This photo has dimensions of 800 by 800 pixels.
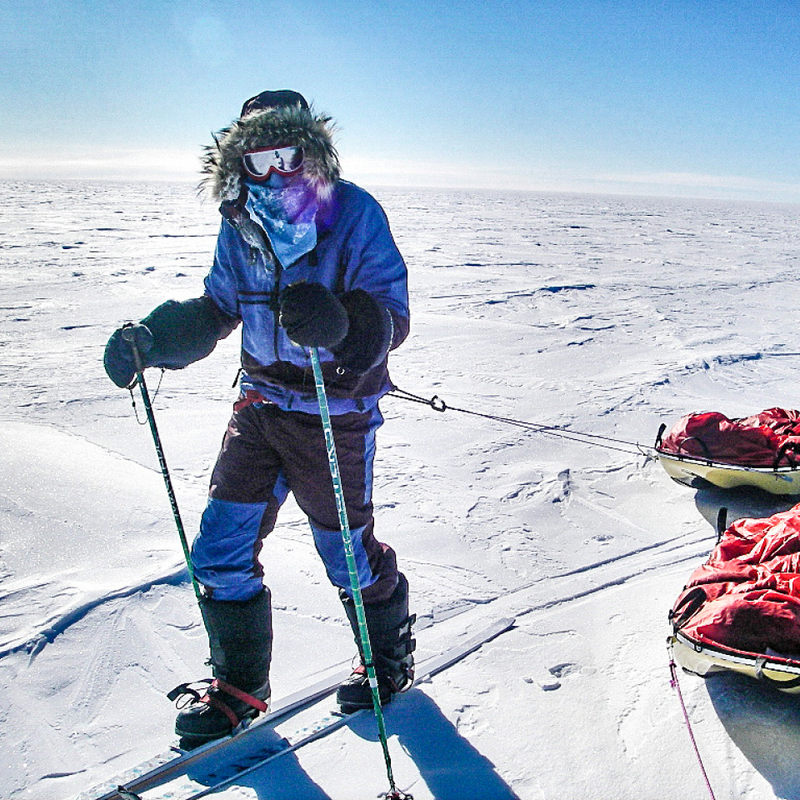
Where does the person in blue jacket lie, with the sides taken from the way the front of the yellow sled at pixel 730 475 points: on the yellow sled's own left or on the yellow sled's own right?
on the yellow sled's own left

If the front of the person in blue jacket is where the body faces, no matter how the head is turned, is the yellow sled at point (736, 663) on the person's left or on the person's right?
on the person's left

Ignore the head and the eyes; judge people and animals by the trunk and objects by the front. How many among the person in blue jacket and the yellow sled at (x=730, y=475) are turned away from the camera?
0

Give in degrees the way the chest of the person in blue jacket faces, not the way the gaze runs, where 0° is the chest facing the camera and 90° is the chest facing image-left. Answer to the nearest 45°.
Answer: approximately 45°

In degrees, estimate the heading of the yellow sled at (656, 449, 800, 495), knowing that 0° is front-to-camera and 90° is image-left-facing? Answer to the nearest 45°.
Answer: approximately 90°

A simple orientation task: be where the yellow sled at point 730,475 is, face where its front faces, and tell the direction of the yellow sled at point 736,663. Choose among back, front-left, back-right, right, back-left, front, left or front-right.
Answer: left

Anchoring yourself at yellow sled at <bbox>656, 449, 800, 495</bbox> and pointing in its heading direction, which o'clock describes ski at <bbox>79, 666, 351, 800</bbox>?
The ski is roughly at 10 o'clock from the yellow sled.

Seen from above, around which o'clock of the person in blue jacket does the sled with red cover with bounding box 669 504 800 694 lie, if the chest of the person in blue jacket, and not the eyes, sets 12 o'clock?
The sled with red cover is roughly at 8 o'clock from the person in blue jacket.

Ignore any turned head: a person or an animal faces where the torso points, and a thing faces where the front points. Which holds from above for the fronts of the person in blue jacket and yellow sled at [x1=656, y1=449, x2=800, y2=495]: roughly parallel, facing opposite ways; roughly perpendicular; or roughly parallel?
roughly perpendicular
